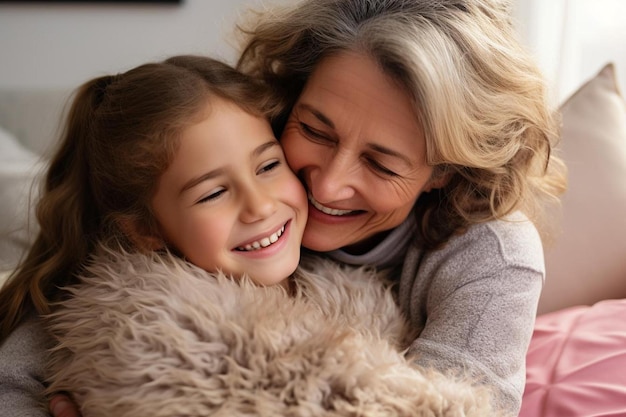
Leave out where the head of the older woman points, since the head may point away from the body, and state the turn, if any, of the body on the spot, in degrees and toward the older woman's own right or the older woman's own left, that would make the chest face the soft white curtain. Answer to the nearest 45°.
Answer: approximately 135° to the older woman's own right

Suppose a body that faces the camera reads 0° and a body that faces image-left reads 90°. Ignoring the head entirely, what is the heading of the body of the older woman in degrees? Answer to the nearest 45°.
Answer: approximately 45°

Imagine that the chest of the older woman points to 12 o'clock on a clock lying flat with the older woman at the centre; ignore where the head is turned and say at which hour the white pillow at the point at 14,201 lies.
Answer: The white pillow is roughly at 2 o'clock from the older woman.
